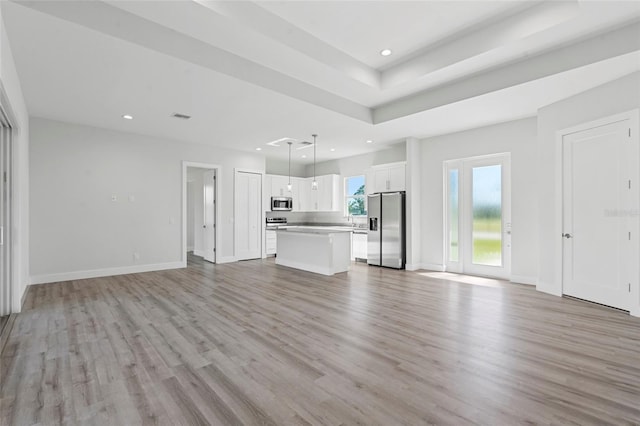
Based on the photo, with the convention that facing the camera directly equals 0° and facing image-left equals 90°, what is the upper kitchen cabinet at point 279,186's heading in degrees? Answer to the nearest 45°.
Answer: approximately 315°

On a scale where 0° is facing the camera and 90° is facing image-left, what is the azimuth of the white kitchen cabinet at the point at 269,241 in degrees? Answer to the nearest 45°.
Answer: approximately 315°

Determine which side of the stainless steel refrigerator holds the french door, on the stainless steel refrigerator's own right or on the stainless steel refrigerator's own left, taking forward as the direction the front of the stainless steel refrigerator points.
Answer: on the stainless steel refrigerator's own left
